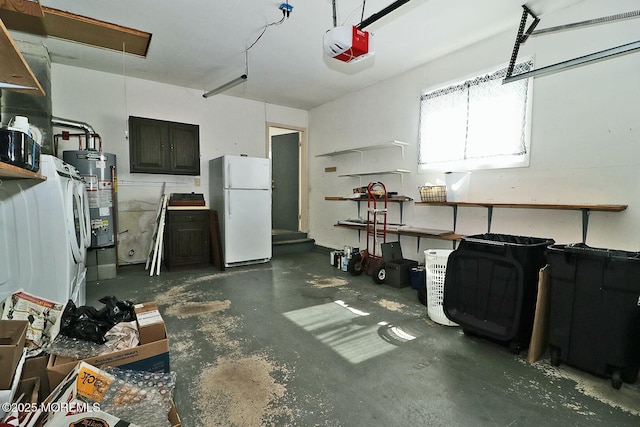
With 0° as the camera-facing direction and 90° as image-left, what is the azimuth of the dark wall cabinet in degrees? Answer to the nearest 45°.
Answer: approximately 315°

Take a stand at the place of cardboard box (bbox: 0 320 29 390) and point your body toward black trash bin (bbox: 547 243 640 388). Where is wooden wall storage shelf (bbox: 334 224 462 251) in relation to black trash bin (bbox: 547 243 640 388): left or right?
left

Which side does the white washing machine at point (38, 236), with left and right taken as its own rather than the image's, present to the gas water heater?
left

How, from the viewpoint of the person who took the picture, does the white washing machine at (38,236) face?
facing to the right of the viewer

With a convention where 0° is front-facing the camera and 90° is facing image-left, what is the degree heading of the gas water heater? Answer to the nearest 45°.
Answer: approximately 315°

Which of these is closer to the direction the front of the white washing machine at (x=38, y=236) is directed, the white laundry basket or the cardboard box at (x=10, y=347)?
the white laundry basket

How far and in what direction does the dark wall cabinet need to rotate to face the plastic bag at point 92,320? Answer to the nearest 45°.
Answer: approximately 45° to its right
